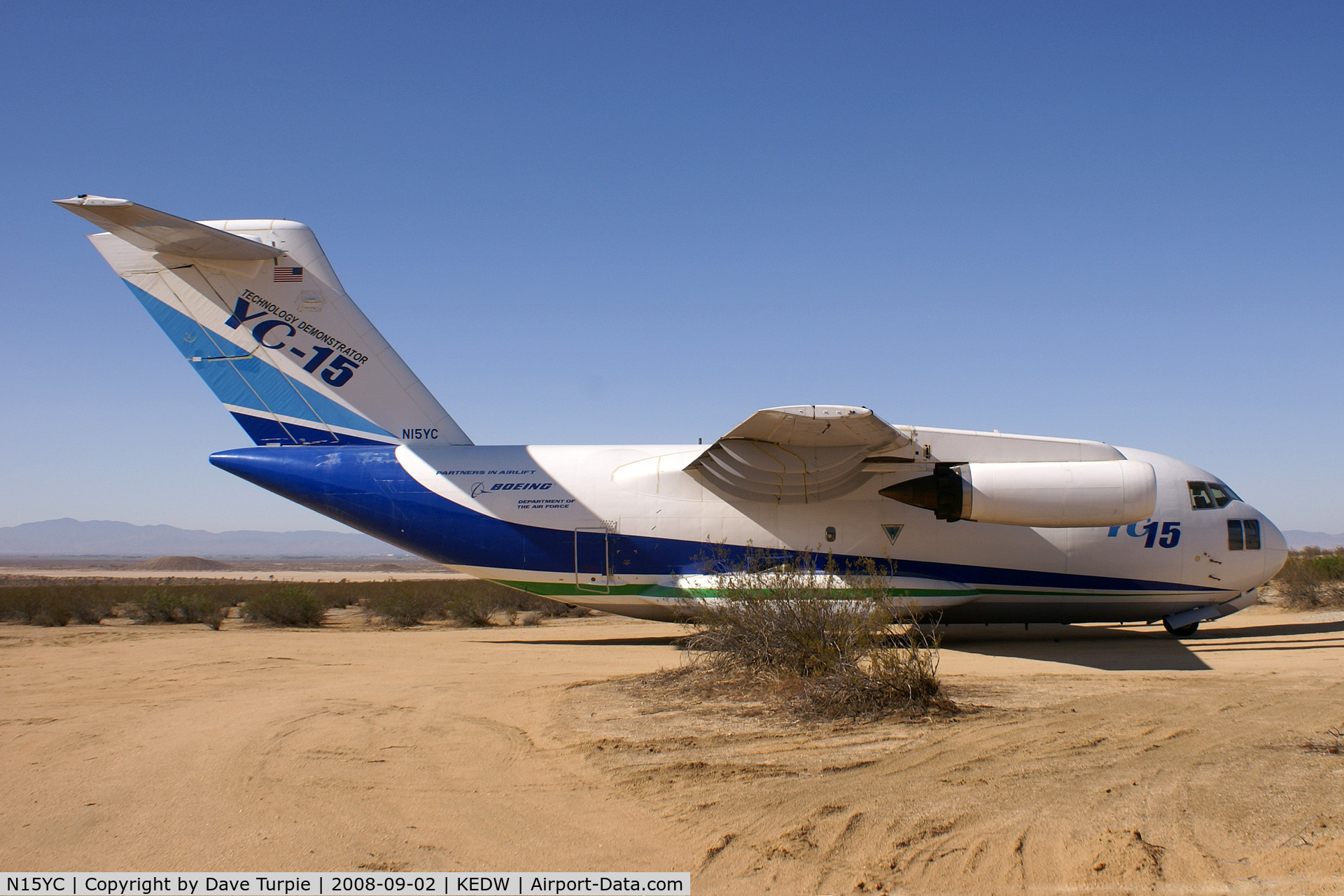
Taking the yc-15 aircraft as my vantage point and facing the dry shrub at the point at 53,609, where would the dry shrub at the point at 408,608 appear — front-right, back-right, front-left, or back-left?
front-right

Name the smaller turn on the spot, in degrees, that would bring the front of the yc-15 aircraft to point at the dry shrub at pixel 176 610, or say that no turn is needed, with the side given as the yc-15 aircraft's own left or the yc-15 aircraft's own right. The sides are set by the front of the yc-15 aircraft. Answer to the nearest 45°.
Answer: approximately 135° to the yc-15 aircraft's own left

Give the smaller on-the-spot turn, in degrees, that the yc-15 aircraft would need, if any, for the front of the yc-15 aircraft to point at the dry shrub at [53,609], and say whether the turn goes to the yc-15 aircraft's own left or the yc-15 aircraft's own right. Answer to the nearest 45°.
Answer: approximately 135° to the yc-15 aircraft's own left

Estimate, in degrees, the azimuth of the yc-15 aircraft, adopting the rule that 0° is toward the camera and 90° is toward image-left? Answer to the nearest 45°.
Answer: approximately 270°

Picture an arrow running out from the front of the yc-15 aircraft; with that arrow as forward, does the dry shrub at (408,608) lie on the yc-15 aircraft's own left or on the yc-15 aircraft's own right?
on the yc-15 aircraft's own left

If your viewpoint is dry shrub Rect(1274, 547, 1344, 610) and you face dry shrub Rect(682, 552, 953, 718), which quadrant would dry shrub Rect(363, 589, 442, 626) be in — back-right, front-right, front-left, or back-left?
front-right

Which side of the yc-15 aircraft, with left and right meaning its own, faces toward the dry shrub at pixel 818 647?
right

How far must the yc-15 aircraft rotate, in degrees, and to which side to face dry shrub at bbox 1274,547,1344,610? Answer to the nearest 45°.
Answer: approximately 45° to its left
